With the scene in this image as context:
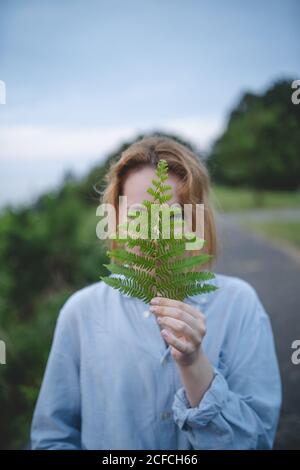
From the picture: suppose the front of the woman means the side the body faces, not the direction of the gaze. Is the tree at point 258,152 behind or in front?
behind

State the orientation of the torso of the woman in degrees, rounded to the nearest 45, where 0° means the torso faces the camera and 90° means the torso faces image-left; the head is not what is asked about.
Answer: approximately 0°

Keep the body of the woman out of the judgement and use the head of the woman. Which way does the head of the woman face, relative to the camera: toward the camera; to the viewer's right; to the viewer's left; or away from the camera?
toward the camera
